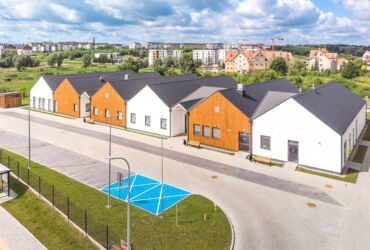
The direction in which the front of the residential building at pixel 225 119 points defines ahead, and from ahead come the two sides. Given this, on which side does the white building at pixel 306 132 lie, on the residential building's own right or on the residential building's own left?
on the residential building's own left

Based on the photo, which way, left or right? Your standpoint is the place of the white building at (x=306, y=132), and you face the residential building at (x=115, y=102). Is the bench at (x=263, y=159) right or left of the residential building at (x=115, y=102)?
left

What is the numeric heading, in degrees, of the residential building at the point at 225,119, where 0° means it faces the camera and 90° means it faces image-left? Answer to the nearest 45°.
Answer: approximately 45°

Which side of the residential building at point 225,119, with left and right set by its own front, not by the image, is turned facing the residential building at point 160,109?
right

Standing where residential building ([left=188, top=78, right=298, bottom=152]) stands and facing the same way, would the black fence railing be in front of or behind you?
in front

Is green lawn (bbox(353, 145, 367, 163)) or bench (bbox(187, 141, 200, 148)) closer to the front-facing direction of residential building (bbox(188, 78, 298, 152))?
the bench

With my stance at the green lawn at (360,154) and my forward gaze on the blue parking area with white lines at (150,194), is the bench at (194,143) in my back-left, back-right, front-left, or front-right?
front-right

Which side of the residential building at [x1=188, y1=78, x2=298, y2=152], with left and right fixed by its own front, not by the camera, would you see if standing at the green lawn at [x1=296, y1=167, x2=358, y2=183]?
left

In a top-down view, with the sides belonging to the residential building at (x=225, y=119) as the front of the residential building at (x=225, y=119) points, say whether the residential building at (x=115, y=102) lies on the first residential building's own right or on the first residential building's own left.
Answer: on the first residential building's own right

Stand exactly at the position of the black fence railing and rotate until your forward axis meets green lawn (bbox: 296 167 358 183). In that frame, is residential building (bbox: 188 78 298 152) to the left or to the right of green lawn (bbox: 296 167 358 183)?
left
